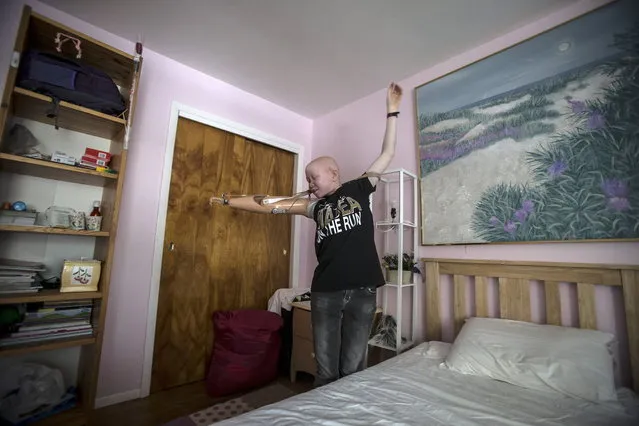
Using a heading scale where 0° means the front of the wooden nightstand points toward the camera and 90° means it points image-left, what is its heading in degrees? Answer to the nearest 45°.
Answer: approximately 45°

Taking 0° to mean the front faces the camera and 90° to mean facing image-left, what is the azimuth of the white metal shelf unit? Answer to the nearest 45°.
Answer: approximately 45°

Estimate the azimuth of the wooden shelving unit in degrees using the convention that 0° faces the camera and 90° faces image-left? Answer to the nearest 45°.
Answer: approximately 315°

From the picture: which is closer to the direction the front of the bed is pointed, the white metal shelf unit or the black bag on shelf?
the black bag on shelf

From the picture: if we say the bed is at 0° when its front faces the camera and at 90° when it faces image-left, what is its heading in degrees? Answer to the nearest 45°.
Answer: approximately 45°

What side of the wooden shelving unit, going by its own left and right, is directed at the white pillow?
front

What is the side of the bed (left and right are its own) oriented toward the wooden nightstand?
right

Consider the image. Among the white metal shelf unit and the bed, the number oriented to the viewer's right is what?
0

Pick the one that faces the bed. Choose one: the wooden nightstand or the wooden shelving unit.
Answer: the wooden shelving unit

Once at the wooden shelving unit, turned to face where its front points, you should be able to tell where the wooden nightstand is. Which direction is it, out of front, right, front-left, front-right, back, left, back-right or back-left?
front-left

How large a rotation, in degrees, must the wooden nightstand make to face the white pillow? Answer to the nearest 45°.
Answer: approximately 90° to its left
